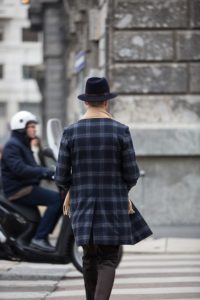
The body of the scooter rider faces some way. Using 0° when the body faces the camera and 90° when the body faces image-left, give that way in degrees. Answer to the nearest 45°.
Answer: approximately 270°

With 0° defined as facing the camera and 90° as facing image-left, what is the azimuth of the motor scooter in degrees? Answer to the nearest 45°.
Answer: approximately 270°

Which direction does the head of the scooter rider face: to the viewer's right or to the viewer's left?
to the viewer's right
